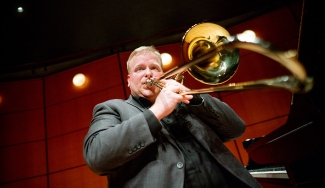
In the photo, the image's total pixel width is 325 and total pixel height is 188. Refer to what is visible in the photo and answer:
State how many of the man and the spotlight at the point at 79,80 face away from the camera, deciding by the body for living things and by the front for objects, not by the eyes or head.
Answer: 0

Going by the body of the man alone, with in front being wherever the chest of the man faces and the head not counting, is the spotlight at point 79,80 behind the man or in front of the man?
behind

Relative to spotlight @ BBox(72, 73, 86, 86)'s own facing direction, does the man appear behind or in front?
in front

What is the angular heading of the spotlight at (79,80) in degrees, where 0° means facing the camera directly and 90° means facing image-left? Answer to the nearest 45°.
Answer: approximately 0°
